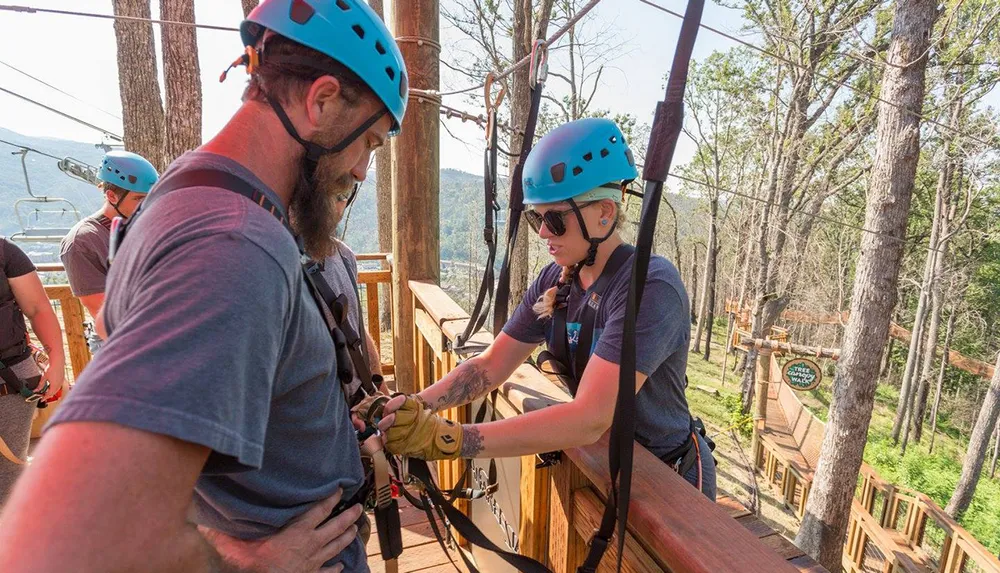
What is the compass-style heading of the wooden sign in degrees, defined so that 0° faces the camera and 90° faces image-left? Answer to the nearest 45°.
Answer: approximately 0°

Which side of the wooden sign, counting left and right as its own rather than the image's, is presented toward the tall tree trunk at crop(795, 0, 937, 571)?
front

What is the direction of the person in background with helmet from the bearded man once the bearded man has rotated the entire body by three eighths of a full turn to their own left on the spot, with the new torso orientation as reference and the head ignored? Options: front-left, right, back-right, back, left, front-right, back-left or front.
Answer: front-right

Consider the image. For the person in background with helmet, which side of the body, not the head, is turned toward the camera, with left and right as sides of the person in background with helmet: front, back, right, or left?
right

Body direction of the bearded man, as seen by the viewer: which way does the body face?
to the viewer's right

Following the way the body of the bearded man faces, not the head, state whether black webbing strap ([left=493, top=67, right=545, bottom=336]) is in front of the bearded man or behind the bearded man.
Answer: in front

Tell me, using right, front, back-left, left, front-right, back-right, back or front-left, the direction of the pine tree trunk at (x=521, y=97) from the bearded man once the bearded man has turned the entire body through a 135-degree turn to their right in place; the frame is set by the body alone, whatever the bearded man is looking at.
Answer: back

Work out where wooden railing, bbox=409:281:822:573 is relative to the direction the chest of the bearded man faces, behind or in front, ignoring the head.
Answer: in front

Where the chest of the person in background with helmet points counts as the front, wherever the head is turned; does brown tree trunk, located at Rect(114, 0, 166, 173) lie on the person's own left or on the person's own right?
on the person's own left

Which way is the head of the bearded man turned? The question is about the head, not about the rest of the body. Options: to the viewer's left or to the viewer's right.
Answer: to the viewer's right
